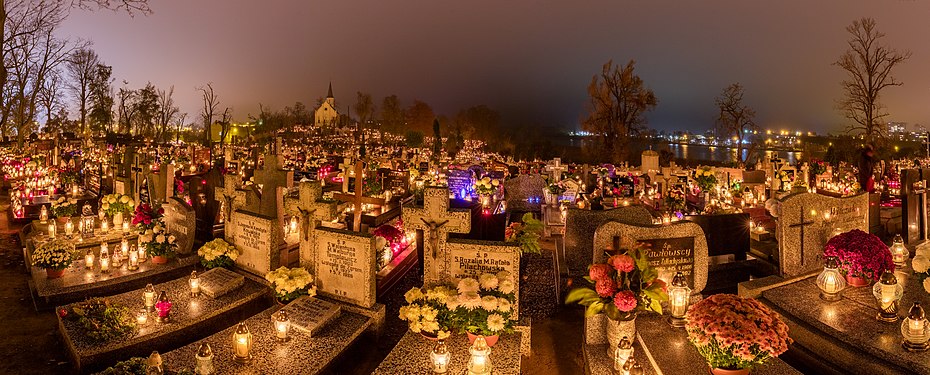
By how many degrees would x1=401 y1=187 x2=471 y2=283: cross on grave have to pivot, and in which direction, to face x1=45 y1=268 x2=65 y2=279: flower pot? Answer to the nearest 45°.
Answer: approximately 90° to its right

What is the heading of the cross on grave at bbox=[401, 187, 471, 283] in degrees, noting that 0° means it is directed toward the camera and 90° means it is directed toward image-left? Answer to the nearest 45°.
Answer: approximately 0°

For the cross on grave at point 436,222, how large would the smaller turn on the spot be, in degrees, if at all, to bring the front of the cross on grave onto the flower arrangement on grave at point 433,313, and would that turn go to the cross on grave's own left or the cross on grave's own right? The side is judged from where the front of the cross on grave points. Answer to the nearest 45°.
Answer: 0° — it already faces it

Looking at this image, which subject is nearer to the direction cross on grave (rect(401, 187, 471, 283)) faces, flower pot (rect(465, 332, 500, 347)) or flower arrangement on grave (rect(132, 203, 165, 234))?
the flower pot

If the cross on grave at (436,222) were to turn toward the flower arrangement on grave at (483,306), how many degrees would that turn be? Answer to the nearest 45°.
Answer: approximately 45° to its left

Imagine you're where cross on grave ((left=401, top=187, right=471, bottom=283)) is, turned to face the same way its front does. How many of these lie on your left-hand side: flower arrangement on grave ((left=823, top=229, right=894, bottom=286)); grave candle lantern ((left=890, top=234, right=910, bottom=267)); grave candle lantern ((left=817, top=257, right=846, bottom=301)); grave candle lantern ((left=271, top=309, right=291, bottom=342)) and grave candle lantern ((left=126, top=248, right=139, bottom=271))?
3

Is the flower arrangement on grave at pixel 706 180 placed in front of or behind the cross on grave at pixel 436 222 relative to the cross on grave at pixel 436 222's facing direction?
behind

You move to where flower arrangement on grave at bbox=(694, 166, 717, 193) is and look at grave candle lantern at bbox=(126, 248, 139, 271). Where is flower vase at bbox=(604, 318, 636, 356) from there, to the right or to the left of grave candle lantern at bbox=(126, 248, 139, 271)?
left

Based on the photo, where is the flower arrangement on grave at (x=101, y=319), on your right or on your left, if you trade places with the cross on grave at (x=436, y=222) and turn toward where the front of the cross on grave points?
on your right
